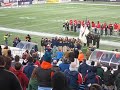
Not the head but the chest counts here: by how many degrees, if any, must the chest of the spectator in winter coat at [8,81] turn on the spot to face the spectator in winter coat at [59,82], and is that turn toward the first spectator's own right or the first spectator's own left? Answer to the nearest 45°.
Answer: approximately 45° to the first spectator's own right

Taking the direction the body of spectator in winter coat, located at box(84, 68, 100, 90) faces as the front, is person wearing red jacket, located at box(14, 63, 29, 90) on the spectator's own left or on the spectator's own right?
on the spectator's own left

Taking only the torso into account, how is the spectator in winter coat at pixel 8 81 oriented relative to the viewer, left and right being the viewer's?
facing away from the viewer

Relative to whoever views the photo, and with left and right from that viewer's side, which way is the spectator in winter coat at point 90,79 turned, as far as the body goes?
facing away from the viewer

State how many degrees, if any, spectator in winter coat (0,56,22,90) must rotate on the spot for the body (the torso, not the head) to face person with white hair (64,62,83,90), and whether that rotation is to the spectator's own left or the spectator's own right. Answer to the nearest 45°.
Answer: approximately 45° to the spectator's own right

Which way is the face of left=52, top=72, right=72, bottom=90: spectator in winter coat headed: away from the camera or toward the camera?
away from the camera

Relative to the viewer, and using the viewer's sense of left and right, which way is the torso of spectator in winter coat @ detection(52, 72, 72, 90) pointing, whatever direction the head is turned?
facing away from the viewer

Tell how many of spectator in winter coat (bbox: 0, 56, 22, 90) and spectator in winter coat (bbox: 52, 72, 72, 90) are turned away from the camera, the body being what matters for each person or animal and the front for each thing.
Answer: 2
